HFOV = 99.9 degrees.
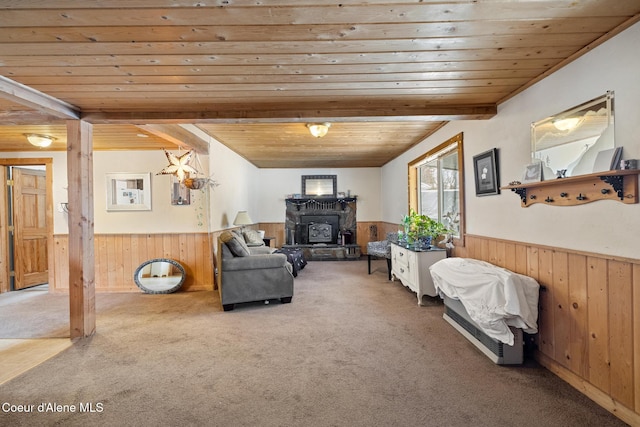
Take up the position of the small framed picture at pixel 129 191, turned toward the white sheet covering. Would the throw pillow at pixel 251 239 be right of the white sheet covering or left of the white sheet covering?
left

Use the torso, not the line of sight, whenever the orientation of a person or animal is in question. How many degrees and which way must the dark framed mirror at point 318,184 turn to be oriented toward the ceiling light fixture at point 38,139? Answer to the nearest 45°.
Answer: approximately 45° to its right

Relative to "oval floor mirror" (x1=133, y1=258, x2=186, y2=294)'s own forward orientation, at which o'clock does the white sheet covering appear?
The white sheet covering is roughly at 11 o'clock from the oval floor mirror.

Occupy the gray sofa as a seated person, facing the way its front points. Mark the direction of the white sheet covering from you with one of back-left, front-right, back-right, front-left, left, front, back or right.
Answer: front-right

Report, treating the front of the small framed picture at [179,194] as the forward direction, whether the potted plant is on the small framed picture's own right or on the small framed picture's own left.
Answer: on the small framed picture's own left

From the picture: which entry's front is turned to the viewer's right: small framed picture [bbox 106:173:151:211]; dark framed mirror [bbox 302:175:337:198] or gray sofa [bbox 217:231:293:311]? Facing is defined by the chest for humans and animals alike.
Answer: the gray sofa

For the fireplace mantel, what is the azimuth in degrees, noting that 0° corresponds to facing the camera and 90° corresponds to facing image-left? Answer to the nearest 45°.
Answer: approximately 0°

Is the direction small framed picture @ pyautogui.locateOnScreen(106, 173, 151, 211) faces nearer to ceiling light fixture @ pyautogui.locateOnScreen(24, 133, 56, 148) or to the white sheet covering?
the white sheet covering

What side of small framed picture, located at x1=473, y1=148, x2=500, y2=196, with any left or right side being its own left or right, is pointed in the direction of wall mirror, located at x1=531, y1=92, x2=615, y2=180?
left

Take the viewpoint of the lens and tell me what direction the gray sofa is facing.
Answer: facing to the right of the viewer

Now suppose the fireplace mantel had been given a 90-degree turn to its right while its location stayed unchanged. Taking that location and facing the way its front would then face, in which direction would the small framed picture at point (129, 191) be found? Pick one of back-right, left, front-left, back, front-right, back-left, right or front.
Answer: front-left

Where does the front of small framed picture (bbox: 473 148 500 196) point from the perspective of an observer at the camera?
facing the viewer and to the left of the viewer

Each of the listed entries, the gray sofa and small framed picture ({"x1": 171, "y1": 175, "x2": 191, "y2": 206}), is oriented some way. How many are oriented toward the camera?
1

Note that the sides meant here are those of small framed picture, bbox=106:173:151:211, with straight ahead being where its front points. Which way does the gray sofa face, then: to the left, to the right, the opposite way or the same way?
to the left
